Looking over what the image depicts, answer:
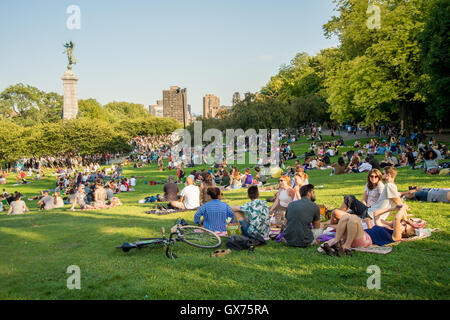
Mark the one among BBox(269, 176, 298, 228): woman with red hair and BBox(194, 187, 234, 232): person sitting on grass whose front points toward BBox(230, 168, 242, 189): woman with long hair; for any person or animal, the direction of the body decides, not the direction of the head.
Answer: the person sitting on grass

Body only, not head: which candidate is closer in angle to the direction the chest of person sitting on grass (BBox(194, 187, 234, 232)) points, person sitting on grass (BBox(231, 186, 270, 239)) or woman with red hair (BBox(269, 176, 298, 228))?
the woman with red hair

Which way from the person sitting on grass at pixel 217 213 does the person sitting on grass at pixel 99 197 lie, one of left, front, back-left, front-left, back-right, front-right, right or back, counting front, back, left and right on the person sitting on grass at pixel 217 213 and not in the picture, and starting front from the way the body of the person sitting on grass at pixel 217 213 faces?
front-left

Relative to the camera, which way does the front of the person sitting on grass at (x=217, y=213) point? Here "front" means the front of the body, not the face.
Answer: away from the camera

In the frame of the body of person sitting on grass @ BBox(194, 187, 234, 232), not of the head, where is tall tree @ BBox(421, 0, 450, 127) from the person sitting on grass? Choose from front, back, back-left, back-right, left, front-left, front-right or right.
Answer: front-right

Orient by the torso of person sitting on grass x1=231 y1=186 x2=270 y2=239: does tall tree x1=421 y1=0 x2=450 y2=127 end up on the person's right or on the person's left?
on the person's right
